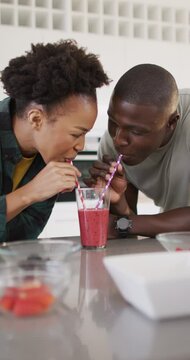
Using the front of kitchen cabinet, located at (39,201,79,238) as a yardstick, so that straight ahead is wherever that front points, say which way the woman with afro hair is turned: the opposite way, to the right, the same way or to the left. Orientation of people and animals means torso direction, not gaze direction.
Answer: to the left

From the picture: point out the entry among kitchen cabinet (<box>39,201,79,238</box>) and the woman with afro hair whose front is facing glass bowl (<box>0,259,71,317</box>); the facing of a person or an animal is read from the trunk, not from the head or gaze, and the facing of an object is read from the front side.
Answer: the kitchen cabinet

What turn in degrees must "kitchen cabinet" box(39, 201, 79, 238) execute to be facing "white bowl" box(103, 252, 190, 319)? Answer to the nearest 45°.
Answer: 0° — it already faces it

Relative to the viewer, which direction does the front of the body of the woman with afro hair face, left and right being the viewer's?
facing to the right of the viewer

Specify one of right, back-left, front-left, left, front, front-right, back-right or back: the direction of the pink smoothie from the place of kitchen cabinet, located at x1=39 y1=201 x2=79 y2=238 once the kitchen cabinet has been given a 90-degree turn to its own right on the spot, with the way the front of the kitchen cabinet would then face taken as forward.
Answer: left

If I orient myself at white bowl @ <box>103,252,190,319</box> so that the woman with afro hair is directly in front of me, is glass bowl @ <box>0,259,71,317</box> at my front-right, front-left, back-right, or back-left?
front-left

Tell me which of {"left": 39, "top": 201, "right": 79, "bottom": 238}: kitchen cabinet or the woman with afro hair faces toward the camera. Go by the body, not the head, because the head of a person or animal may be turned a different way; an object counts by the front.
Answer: the kitchen cabinet

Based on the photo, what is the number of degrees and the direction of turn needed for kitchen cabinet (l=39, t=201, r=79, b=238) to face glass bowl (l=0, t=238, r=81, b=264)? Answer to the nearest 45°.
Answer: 0° — it already faces it

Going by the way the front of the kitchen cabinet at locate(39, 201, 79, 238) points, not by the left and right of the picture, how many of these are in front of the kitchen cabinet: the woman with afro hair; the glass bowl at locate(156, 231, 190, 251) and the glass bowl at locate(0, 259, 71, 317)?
3

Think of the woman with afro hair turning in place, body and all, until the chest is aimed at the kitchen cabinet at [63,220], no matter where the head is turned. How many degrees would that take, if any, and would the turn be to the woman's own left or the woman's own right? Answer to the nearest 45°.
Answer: approximately 90° to the woman's own left

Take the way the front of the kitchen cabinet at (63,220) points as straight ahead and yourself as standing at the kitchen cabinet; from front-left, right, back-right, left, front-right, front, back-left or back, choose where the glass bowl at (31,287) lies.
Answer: front

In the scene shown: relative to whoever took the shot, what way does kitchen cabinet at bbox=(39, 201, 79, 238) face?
facing the viewer

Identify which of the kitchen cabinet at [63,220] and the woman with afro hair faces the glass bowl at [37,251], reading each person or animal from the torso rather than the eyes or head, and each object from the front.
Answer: the kitchen cabinet

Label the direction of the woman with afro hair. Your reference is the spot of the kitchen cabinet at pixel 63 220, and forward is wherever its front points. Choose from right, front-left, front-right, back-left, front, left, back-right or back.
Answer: front

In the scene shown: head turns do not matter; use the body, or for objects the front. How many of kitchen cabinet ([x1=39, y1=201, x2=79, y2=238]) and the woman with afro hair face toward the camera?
1
